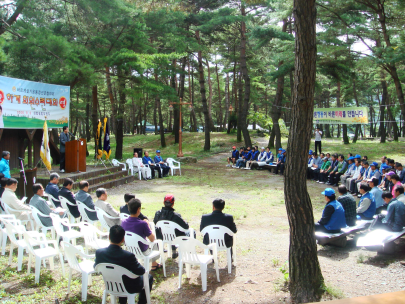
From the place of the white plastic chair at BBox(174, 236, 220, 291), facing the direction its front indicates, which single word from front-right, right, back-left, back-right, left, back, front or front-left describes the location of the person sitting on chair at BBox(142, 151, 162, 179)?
front-left

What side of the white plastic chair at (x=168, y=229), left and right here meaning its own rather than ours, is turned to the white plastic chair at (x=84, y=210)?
left

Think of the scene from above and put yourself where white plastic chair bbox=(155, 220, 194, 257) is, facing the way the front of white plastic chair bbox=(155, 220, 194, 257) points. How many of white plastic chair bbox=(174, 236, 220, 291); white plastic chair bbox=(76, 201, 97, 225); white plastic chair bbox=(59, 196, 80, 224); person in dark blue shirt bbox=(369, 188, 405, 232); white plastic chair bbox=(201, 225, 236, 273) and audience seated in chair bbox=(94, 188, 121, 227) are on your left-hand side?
3

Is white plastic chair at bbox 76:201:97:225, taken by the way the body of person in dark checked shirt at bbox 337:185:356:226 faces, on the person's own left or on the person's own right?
on the person's own left

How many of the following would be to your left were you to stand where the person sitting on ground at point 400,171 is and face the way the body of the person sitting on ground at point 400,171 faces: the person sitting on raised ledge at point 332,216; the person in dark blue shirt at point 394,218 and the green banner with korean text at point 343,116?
2

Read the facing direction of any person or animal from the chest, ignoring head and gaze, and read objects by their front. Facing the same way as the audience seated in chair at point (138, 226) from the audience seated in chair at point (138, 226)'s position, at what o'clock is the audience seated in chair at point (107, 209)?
the audience seated in chair at point (107, 209) is roughly at 10 o'clock from the audience seated in chair at point (138, 226).

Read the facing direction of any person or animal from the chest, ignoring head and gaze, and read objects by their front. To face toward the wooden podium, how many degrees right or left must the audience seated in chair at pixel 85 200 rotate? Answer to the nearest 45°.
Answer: approximately 45° to their left

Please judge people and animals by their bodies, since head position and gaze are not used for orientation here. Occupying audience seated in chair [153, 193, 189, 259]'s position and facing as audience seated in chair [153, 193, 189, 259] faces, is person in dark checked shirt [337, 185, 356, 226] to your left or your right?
on your right
